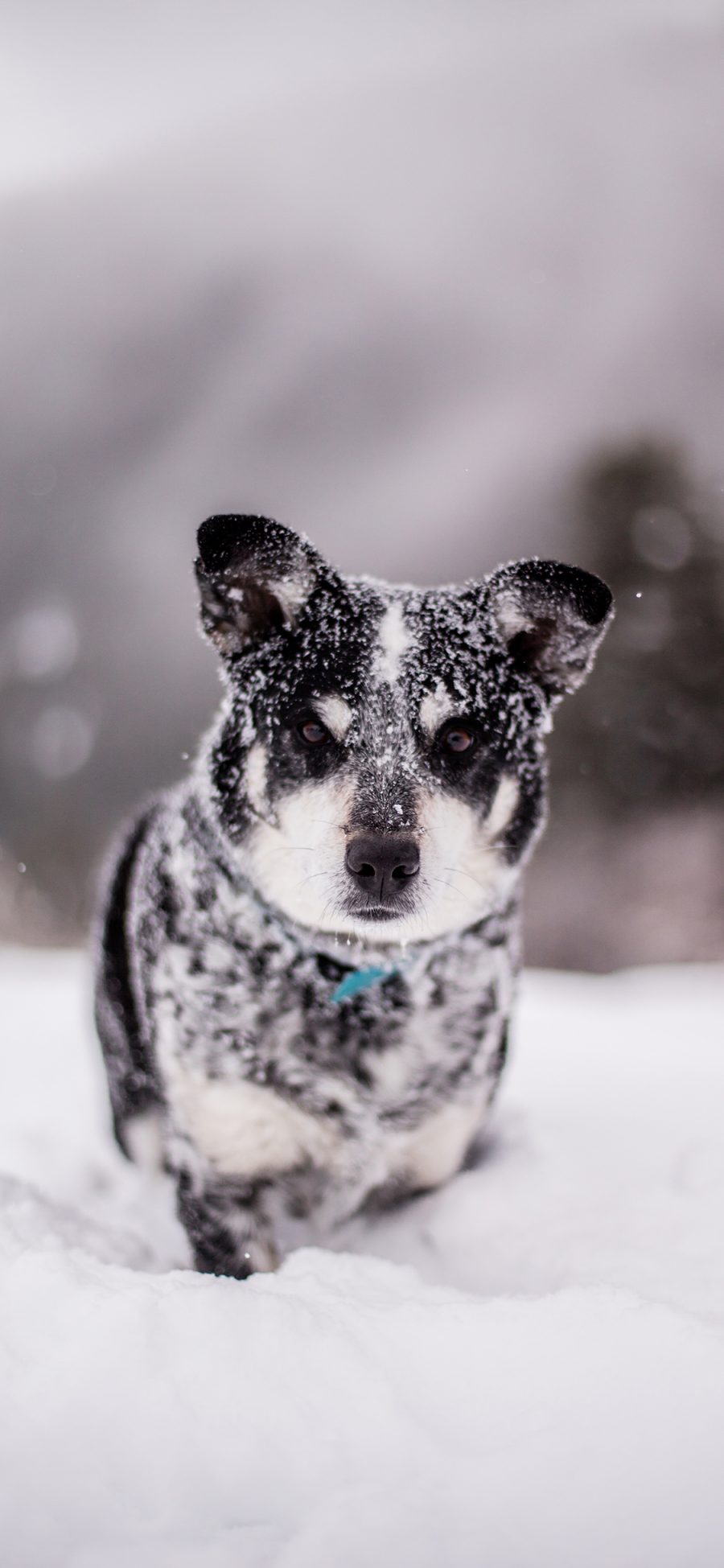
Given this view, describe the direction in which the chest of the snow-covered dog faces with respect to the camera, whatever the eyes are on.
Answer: toward the camera

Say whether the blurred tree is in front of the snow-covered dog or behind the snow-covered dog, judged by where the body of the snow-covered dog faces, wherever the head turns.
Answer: behind
